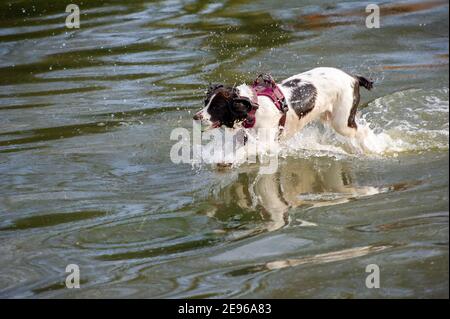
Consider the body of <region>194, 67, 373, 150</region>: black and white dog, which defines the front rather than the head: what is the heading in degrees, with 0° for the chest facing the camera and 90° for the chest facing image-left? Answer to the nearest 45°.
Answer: approximately 90°
